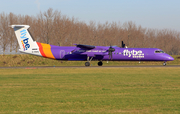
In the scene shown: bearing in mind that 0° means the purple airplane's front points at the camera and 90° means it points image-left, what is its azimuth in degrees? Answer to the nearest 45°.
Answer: approximately 270°
